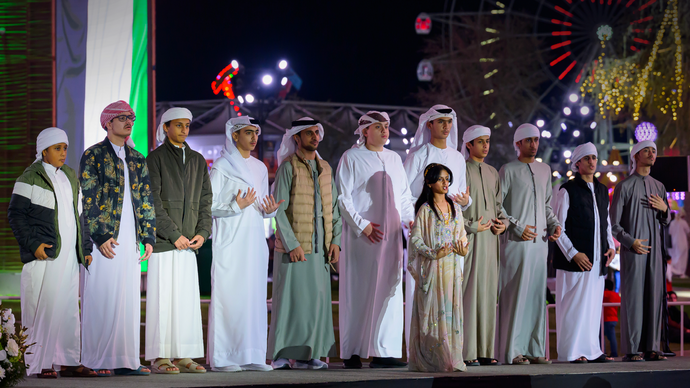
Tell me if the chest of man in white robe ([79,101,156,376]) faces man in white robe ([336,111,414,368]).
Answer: no

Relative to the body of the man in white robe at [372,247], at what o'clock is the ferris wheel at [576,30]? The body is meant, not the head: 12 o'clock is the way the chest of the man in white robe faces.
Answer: The ferris wheel is roughly at 8 o'clock from the man in white robe.

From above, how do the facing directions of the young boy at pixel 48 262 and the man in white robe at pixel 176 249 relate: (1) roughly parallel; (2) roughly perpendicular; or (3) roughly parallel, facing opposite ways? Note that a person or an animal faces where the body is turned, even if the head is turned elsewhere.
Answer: roughly parallel

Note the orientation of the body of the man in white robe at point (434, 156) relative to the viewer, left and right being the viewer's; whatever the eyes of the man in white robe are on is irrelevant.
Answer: facing the viewer and to the right of the viewer

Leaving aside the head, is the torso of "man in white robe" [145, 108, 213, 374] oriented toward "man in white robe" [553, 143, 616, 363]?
no

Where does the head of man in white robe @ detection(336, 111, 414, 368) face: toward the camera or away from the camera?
toward the camera

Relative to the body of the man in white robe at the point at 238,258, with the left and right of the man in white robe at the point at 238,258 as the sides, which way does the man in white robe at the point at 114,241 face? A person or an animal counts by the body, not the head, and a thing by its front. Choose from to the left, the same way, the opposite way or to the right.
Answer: the same way

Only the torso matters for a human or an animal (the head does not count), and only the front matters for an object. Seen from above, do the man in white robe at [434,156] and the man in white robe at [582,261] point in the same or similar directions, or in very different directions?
same or similar directions

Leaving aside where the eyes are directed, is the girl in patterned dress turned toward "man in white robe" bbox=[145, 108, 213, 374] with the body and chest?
no

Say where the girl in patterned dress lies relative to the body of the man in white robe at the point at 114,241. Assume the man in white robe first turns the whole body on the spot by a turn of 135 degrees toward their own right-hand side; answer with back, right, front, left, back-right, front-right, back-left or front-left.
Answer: back

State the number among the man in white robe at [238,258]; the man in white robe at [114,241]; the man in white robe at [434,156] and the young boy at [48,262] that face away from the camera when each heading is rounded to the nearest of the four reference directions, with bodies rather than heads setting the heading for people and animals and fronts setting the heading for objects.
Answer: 0

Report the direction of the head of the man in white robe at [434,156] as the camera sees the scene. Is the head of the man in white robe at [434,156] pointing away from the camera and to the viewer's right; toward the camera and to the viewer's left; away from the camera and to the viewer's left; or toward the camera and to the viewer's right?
toward the camera and to the viewer's right

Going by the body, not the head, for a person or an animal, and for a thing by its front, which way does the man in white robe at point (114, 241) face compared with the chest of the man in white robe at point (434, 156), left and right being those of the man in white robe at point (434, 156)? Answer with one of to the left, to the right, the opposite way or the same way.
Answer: the same way

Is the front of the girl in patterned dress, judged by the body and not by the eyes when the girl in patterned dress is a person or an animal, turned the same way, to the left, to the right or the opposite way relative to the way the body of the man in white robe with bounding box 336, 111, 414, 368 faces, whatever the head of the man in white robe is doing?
the same way

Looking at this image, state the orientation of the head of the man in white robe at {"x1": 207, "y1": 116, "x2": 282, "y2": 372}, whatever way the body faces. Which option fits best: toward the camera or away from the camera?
toward the camera

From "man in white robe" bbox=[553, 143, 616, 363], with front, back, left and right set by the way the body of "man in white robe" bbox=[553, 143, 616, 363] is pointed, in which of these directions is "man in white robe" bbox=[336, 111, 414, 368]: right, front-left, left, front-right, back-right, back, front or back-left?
right

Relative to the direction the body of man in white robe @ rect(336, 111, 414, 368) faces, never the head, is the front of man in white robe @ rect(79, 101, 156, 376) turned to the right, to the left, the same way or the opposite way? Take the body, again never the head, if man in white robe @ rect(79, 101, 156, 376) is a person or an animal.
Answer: the same way
